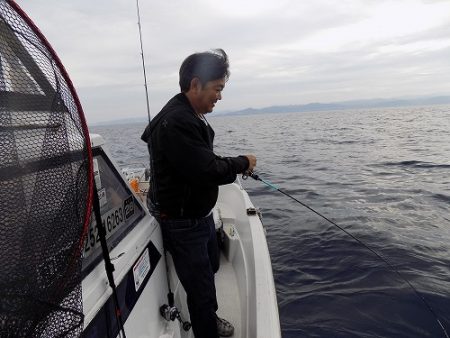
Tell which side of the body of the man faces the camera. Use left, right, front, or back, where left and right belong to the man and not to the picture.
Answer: right

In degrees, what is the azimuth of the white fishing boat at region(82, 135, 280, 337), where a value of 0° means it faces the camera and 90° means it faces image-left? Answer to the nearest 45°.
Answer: approximately 180°
